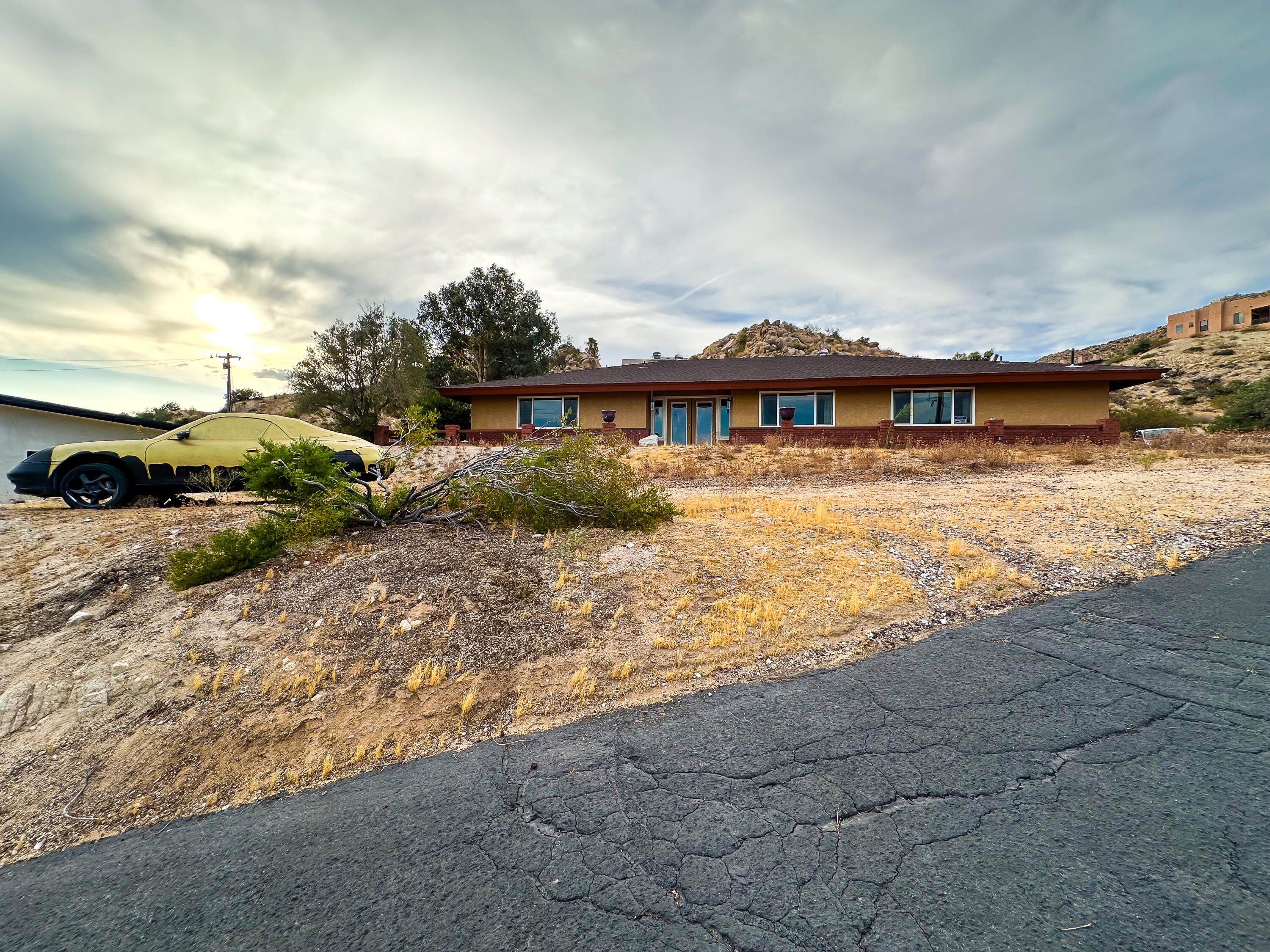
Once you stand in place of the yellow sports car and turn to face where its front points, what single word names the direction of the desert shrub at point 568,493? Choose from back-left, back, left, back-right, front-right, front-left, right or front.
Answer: back-left

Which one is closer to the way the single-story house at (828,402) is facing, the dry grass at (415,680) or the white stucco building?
the dry grass

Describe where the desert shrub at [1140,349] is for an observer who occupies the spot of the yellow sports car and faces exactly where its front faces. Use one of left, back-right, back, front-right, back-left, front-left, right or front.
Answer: back

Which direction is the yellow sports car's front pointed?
to the viewer's left

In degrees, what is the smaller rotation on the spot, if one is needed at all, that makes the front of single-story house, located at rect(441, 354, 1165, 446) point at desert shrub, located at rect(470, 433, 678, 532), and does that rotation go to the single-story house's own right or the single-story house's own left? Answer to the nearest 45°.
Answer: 0° — it already faces it

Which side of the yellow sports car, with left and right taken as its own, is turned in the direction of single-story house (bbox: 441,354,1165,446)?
back

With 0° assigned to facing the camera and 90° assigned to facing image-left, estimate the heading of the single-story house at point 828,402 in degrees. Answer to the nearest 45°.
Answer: approximately 0°

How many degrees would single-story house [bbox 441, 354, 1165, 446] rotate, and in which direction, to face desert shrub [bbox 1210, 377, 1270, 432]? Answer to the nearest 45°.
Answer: approximately 135° to its left
